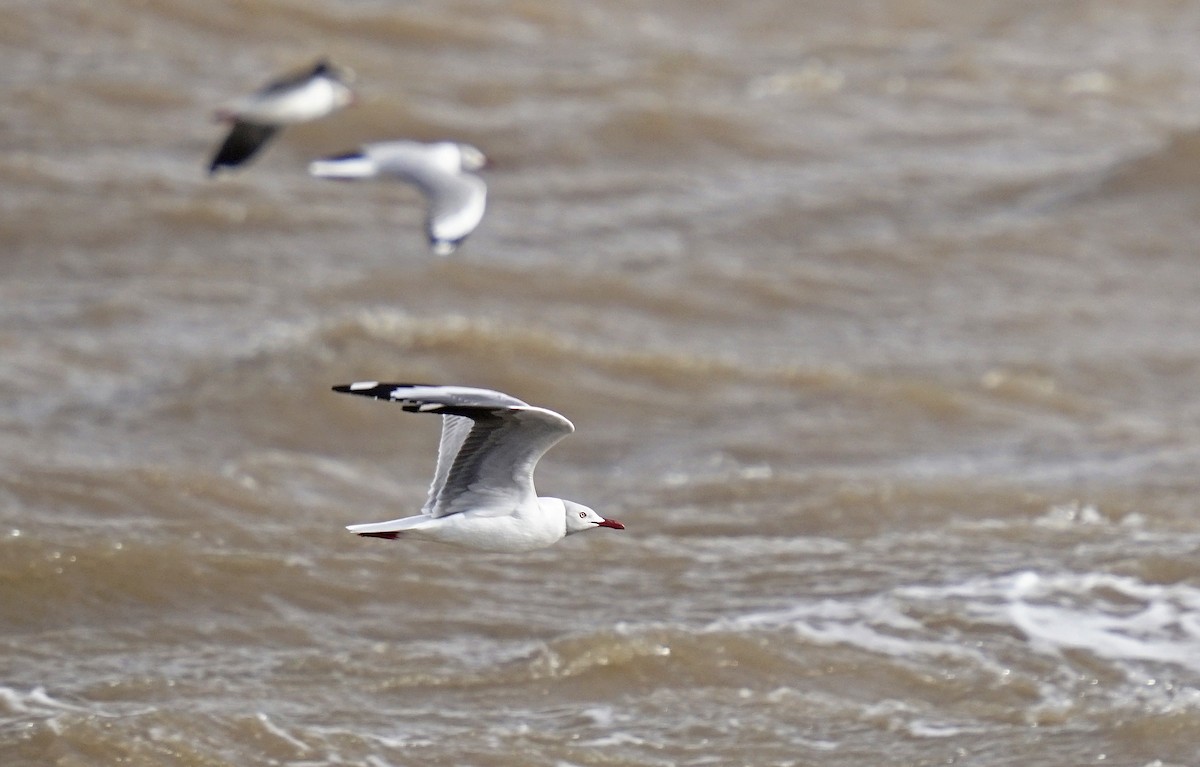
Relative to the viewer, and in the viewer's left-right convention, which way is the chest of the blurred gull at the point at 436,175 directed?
facing to the right of the viewer

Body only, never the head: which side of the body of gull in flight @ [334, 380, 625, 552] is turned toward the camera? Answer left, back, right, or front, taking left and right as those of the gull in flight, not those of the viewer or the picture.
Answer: right

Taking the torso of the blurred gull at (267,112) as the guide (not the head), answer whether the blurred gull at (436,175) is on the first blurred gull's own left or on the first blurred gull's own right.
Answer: on the first blurred gull's own right

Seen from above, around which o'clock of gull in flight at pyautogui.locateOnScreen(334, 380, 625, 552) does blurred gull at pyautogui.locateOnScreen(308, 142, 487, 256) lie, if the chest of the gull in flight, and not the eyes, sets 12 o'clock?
The blurred gull is roughly at 9 o'clock from the gull in flight.

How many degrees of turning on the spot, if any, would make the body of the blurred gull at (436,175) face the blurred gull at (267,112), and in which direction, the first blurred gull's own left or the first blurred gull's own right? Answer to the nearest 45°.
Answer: approximately 135° to the first blurred gull's own left

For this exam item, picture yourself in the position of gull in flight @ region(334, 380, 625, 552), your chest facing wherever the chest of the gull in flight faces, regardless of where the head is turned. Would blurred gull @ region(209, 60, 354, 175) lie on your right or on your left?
on your left

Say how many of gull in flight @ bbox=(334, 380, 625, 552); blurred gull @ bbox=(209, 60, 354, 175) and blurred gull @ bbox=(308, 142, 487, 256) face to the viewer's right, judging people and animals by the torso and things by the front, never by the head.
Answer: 3

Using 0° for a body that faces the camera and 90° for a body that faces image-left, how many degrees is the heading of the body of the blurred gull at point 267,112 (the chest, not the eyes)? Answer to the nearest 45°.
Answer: approximately 270°

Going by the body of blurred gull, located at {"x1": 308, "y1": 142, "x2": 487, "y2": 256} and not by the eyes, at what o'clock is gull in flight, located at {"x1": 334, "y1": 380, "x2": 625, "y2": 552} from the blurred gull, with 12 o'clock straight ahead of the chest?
The gull in flight is roughly at 3 o'clock from the blurred gull.

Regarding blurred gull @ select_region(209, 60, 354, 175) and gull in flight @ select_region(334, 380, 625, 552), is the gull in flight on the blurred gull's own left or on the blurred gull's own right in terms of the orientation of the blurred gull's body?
on the blurred gull's own right
